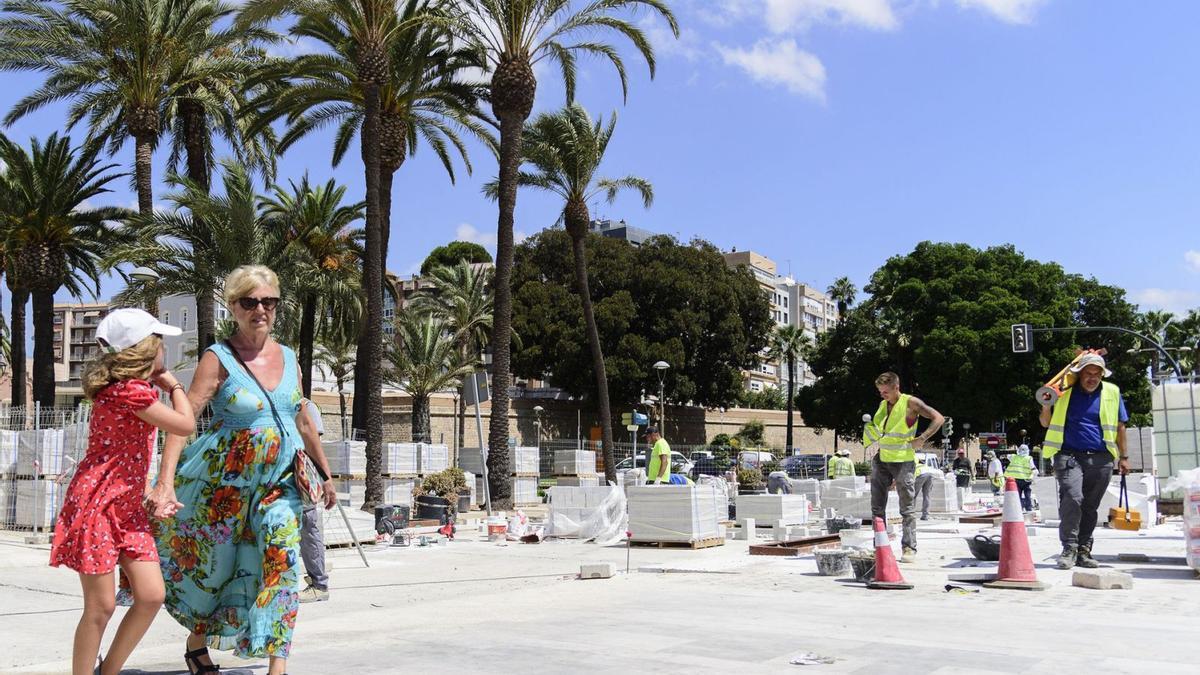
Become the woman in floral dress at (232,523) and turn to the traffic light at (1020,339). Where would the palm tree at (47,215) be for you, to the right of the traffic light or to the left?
left

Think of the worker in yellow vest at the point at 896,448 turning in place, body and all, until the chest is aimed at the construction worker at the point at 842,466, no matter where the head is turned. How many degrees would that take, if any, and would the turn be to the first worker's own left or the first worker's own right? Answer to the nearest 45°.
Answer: approximately 135° to the first worker's own right

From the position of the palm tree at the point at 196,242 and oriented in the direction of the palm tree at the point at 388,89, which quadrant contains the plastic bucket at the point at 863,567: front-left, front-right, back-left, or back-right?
front-right

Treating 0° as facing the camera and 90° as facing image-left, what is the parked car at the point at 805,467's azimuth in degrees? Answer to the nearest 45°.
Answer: approximately 90°

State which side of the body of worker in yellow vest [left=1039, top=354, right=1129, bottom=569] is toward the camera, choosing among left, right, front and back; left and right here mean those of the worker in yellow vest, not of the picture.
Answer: front

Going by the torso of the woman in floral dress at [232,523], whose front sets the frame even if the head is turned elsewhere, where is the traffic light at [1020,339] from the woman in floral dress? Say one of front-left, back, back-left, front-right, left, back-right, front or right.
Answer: left

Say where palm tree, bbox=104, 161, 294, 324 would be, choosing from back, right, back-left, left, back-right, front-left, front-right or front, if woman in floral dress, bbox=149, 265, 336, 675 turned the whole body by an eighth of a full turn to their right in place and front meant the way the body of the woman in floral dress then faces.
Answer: back

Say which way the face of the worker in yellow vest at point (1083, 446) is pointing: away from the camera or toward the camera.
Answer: toward the camera

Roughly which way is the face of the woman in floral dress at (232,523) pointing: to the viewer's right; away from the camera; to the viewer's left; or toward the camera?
toward the camera

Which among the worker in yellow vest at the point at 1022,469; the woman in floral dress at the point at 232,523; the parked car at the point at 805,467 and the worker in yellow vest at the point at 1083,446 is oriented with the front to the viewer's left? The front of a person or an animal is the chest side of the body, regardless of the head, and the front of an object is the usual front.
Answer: the parked car

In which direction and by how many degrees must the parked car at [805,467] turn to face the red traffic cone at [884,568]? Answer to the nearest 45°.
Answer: approximately 90° to its left

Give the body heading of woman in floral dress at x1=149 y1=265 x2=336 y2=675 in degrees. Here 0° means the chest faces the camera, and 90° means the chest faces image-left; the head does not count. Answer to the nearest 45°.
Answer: approximately 315°
